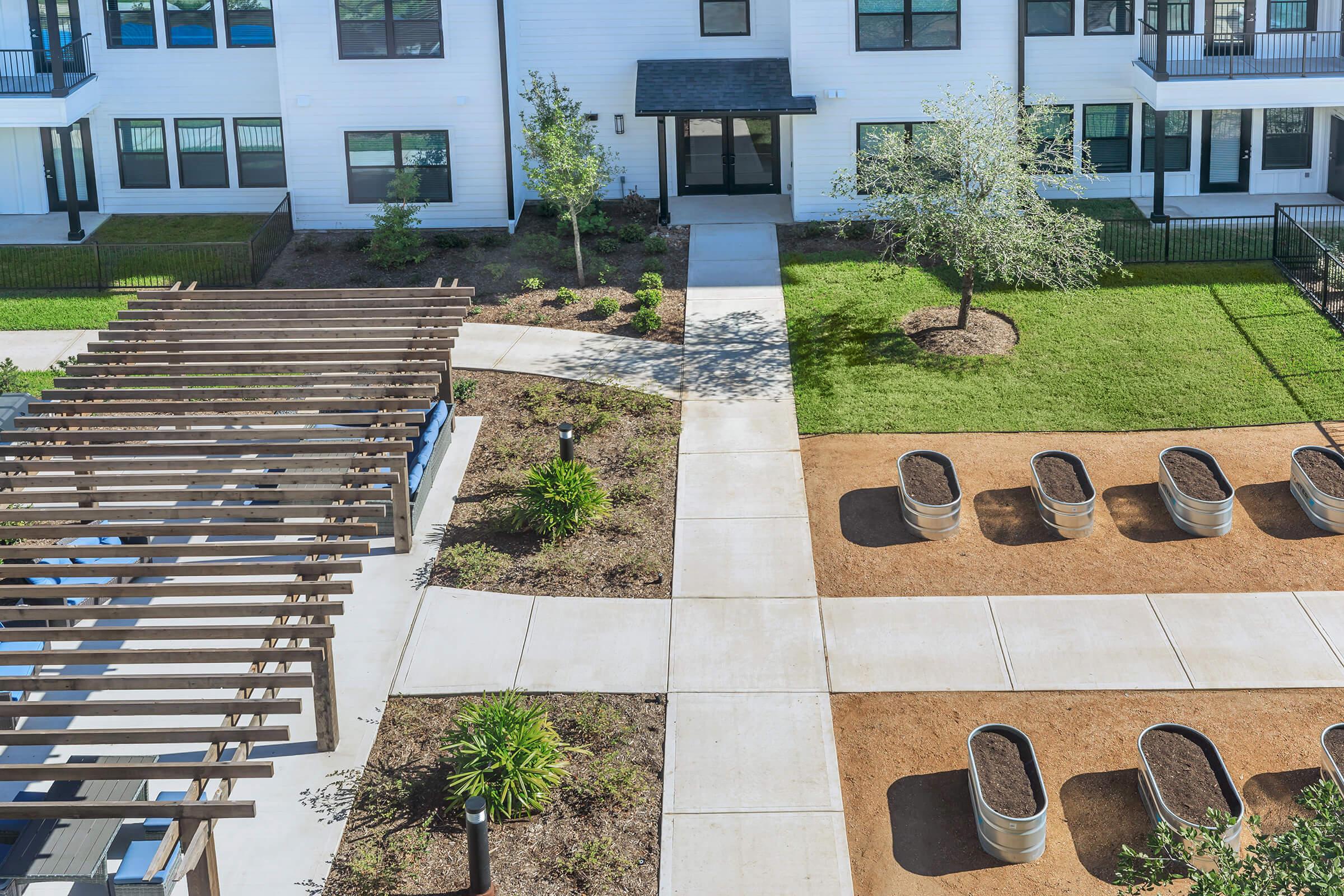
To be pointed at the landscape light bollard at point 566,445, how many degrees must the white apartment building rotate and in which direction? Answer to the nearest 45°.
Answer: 0° — it already faces it

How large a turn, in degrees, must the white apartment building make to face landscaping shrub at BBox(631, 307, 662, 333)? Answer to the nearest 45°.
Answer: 0° — it already faces it

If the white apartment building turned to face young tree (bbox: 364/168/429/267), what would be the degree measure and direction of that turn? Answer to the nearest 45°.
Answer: approximately 45° to its right

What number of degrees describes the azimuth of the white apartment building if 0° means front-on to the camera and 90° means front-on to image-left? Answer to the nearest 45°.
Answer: approximately 0°

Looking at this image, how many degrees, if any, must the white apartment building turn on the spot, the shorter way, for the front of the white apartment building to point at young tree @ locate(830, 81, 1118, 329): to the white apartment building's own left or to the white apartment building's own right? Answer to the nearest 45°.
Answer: approximately 45° to the white apartment building's own left

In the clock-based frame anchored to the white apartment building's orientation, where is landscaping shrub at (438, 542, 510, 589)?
The landscaping shrub is roughly at 12 o'clock from the white apartment building.

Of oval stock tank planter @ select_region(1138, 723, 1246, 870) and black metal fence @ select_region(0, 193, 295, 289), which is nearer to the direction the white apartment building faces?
the oval stock tank planter

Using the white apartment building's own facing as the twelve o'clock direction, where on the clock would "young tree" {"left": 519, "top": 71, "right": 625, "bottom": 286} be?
The young tree is roughly at 12 o'clock from the white apartment building.

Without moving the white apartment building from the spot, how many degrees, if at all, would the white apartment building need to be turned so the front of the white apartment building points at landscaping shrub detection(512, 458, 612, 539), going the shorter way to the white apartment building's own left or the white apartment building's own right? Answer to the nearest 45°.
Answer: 0° — it already faces it

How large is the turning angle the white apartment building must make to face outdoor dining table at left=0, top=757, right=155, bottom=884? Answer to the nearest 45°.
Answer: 0° — it already faces it
